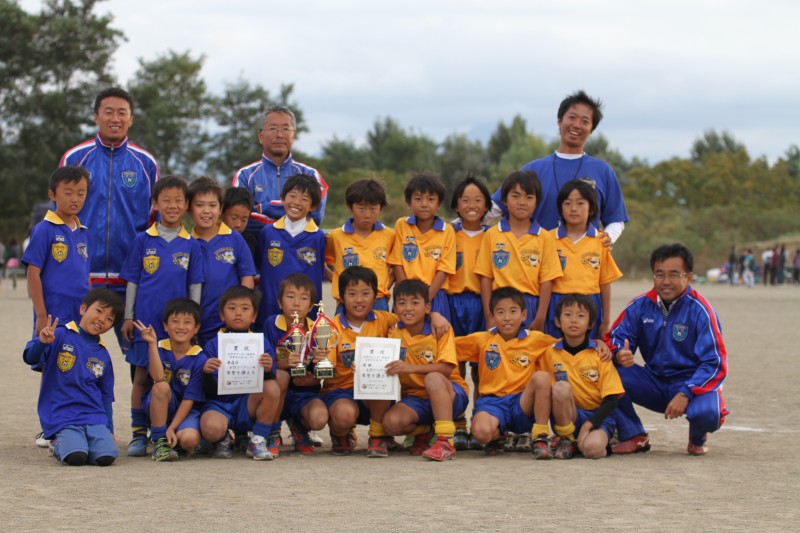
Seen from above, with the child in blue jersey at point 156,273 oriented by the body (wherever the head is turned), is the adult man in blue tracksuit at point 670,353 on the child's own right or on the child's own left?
on the child's own left

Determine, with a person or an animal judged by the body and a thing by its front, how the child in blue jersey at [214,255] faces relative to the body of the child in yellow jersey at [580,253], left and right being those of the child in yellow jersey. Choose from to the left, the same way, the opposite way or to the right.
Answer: the same way

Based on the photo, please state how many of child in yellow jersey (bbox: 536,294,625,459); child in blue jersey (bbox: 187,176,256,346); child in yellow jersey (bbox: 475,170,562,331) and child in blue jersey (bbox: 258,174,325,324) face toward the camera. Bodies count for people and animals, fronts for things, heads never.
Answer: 4

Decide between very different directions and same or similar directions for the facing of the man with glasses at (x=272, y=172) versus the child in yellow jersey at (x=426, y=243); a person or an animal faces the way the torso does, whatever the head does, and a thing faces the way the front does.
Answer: same or similar directions

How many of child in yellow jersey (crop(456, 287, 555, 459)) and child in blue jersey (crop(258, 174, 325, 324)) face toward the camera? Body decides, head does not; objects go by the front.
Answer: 2

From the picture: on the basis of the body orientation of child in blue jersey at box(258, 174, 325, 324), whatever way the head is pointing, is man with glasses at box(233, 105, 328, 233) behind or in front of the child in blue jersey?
behind

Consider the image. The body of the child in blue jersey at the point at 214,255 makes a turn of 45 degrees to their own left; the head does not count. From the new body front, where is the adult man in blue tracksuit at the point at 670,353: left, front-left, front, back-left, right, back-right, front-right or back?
front-left

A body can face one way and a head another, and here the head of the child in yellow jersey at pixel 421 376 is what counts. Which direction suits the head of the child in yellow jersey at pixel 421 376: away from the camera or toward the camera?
toward the camera

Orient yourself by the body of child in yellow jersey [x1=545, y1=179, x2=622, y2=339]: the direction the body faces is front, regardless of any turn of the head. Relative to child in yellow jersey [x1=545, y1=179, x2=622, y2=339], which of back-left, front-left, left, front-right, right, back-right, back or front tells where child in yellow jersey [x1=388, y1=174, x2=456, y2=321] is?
right

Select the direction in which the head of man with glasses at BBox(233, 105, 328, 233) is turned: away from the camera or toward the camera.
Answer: toward the camera

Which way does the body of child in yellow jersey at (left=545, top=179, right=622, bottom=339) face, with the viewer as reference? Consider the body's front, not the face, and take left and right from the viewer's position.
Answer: facing the viewer

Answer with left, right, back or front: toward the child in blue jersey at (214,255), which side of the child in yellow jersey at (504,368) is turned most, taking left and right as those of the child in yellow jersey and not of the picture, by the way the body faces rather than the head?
right

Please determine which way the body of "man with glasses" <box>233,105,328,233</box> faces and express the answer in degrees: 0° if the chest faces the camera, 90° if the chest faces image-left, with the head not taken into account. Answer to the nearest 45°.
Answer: approximately 0°
